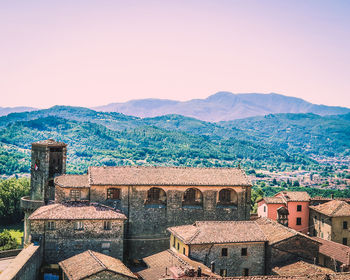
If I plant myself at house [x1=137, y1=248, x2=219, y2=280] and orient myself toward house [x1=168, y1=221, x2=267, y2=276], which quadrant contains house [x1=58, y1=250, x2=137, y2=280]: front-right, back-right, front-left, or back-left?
back-left

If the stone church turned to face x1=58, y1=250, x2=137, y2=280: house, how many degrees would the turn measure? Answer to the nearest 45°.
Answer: approximately 90° to its right

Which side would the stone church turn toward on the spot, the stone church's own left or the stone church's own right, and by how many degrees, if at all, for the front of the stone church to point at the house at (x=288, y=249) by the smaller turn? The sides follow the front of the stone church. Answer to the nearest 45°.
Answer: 0° — it already faces it

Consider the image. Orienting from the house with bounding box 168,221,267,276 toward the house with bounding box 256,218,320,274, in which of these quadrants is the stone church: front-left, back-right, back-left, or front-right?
back-left
